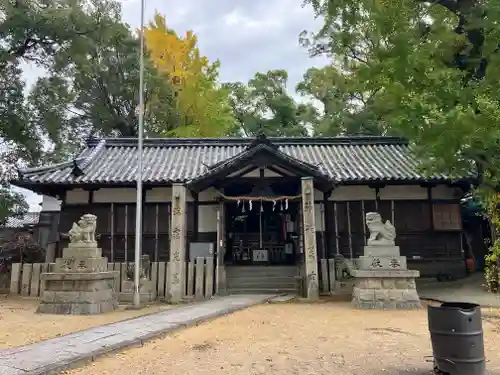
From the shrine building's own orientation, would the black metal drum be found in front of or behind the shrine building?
in front

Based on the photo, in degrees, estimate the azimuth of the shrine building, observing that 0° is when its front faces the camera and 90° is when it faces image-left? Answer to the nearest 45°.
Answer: approximately 0°

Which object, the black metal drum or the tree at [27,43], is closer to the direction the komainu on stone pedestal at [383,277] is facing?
the tree

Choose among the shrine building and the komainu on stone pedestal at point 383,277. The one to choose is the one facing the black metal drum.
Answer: the shrine building

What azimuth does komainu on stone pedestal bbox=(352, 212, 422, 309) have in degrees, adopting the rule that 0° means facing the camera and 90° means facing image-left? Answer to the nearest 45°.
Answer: approximately 90°

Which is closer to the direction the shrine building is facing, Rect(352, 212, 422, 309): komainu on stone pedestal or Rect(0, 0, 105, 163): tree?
the komainu on stone pedestal

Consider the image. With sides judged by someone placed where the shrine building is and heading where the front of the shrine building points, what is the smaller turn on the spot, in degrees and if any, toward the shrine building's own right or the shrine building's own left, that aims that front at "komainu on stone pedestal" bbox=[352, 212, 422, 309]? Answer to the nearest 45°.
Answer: approximately 45° to the shrine building's own left

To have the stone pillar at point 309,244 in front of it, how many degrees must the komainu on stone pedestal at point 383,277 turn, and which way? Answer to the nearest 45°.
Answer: approximately 45° to its right

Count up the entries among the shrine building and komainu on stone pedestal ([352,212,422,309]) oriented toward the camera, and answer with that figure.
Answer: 1
